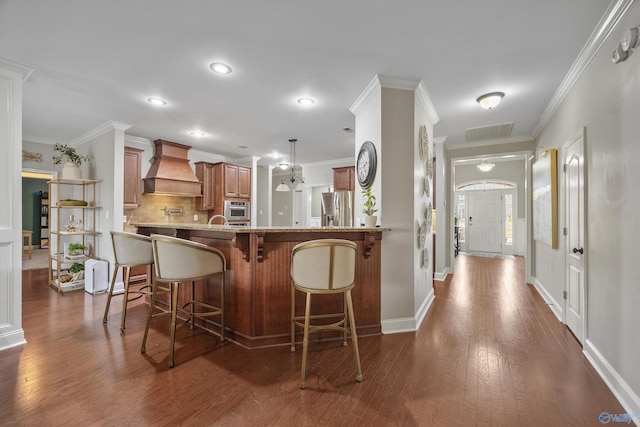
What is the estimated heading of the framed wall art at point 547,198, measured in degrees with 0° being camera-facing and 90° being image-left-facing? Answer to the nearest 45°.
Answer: approximately 90°

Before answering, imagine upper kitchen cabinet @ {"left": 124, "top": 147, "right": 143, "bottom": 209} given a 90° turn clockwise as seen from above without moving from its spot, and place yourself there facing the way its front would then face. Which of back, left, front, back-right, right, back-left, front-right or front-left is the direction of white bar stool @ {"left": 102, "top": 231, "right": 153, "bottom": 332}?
front-left

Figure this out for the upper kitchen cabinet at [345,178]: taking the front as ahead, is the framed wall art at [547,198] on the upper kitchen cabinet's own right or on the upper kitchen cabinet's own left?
on the upper kitchen cabinet's own left

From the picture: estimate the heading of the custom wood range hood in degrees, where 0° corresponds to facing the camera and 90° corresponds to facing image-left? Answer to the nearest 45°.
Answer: approximately 315°

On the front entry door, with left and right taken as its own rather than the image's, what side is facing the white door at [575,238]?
front

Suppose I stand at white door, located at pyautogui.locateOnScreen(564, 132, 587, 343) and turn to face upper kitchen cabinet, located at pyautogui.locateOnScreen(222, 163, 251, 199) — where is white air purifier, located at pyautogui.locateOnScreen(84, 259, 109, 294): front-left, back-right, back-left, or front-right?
front-left

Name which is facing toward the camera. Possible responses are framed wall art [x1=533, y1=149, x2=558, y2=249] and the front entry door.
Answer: the front entry door

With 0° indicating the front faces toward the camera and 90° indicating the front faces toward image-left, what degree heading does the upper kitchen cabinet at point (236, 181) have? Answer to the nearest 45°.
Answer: approximately 315°

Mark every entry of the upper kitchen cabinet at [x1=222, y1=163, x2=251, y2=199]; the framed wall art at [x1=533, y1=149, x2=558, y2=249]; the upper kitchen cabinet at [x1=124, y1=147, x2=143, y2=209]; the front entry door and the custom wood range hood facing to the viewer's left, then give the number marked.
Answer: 1

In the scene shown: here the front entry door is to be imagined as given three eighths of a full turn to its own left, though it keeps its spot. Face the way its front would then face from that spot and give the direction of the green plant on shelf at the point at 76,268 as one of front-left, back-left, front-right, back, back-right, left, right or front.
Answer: back

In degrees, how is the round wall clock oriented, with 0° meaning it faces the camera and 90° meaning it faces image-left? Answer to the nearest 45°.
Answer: approximately 45°

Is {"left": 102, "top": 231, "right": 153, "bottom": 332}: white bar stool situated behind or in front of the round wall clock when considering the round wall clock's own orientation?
in front

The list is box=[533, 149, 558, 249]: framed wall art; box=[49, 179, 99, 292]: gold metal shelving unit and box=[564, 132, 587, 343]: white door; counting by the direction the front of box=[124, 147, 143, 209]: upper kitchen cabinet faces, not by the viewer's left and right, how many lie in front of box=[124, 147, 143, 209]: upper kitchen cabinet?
2

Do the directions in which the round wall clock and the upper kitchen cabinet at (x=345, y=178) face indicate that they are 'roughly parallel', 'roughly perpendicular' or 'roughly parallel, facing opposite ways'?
roughly parallel

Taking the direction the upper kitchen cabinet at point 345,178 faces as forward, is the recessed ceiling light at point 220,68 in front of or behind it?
in front

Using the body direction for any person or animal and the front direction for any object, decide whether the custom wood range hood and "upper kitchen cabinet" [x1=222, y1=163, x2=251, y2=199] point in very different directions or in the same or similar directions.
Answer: same or similar directions
